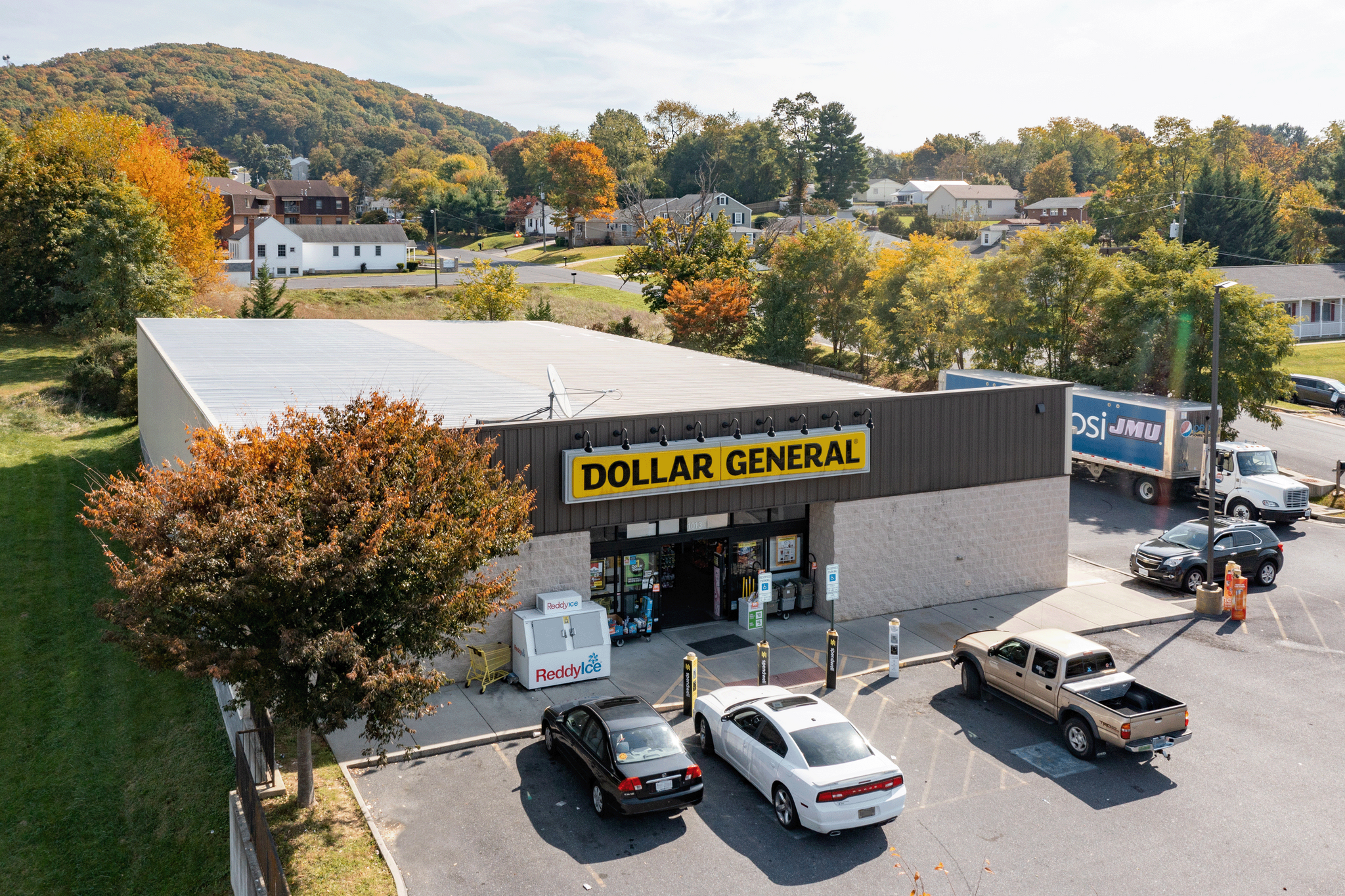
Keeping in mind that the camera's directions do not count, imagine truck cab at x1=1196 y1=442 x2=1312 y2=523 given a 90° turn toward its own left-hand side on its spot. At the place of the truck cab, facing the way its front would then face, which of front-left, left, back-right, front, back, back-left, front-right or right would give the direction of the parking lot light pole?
back-right

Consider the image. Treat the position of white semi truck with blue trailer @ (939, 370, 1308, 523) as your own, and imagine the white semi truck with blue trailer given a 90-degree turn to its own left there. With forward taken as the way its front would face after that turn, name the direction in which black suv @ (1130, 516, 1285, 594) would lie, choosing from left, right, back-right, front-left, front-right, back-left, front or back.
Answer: back-right

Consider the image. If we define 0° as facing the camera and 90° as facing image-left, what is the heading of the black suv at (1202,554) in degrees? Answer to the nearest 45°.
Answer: approximately 45°

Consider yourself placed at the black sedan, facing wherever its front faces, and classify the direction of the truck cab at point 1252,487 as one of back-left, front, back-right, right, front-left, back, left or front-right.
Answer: right

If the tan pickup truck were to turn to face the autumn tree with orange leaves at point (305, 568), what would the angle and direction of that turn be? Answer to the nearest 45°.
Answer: approximately 90° to its left

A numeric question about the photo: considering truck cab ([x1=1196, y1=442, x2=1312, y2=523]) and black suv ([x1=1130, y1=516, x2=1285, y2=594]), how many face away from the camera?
0

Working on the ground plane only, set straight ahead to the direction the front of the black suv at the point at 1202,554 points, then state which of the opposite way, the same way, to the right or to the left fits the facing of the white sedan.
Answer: to the right

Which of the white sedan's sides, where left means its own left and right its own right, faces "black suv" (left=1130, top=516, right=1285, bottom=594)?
right

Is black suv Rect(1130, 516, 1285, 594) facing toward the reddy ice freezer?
yes

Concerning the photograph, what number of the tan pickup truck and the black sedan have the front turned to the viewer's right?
0

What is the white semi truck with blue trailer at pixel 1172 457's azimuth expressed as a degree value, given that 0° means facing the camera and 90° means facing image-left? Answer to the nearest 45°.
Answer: approximately 315°

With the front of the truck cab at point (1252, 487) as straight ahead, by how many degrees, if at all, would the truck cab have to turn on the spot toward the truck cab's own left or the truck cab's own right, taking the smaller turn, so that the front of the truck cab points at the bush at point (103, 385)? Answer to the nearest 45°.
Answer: approximately 135° to the truck cab's own right

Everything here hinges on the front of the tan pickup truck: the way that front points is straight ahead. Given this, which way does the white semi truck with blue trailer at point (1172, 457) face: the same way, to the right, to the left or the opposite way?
the opposite way

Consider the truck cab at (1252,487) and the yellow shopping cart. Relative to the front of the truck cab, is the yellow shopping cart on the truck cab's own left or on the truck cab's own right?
on the truck cab's own right

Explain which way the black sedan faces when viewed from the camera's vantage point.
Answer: facing away from the viewer and to the left of the viewer
